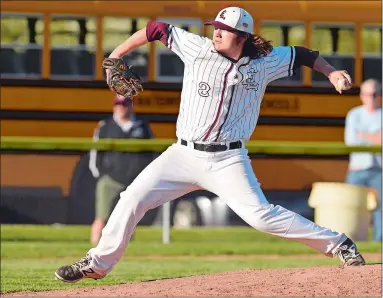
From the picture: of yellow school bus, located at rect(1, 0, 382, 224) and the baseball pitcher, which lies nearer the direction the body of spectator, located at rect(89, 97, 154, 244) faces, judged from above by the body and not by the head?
the baseball pitcher

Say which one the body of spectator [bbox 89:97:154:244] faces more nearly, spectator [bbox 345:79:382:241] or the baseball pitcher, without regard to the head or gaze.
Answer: the baseball pitcher

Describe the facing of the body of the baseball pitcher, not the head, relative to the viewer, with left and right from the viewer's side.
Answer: facing the viewer

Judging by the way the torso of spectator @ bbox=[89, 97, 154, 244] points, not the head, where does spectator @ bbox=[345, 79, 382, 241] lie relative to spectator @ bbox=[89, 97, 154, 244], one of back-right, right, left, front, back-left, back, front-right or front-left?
left

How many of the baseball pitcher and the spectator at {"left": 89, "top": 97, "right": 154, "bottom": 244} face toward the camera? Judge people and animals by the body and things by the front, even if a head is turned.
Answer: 2

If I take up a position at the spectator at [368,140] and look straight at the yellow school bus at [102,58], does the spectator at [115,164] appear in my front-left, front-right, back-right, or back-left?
front-left

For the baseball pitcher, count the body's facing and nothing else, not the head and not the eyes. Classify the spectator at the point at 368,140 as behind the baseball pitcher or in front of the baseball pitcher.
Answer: behind

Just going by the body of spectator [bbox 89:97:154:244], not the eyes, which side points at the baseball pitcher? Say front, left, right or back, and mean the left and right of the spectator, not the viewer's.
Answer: front

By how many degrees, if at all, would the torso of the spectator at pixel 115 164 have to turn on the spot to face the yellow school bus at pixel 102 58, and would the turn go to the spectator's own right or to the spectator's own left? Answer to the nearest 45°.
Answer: approximately 180°

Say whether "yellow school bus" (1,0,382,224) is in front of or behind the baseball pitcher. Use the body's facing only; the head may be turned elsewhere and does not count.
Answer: behind
